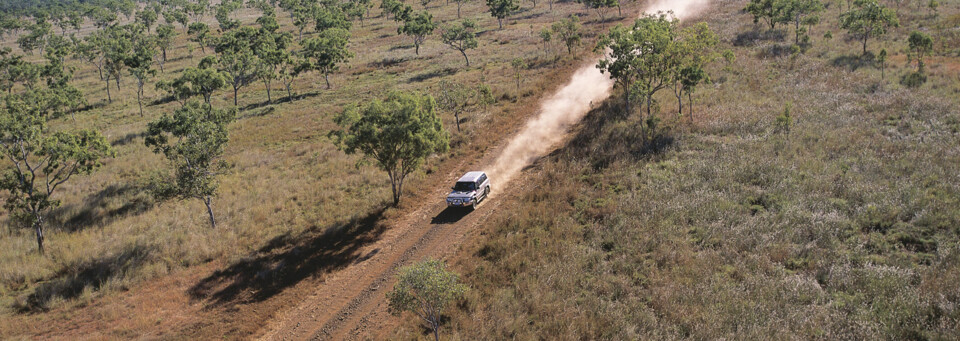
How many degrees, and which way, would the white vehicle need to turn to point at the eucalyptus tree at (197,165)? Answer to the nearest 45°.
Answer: approximately 45° to its right

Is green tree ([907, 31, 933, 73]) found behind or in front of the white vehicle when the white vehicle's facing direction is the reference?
behind

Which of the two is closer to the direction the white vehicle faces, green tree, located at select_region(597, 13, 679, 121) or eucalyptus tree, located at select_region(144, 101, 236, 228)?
the eucalyptus tree

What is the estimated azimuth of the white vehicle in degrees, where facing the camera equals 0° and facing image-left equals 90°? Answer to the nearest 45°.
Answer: approximately 45°

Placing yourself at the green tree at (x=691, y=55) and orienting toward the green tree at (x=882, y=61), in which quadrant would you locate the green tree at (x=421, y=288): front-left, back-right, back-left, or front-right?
back-right
